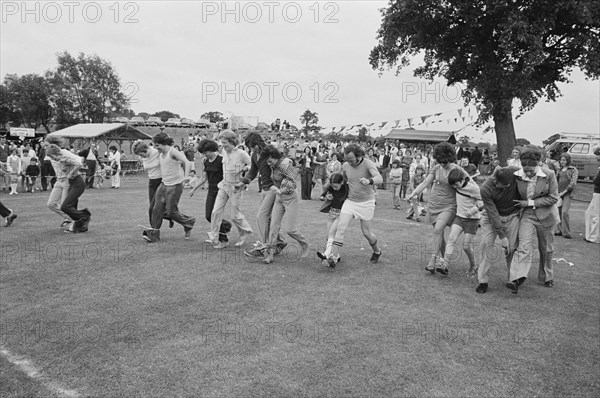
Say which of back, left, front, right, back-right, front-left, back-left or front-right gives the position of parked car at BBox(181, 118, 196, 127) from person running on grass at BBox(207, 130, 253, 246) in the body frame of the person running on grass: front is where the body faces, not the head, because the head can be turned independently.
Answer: back-right

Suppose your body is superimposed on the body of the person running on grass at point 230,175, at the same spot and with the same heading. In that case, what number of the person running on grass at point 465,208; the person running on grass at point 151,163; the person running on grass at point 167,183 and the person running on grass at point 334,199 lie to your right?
2

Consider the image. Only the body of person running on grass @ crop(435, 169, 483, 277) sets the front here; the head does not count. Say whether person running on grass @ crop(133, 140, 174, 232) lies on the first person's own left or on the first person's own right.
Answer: on the first person's own right

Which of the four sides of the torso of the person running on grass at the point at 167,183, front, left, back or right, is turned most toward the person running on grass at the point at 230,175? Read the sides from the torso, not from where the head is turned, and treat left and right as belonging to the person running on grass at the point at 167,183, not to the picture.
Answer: left

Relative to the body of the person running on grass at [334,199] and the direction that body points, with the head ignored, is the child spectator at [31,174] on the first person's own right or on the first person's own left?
on the first person's own right
